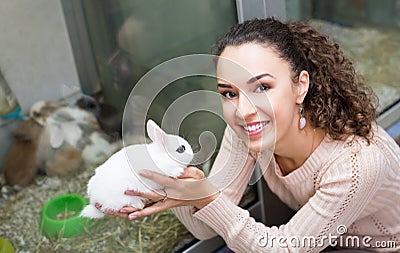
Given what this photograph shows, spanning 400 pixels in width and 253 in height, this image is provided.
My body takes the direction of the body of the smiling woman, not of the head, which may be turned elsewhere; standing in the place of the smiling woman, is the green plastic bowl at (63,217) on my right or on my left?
on my right

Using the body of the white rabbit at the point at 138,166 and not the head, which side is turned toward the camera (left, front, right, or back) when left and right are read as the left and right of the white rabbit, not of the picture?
right

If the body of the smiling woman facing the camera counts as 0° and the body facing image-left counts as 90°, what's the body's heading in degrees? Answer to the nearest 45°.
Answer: approximately 45°
